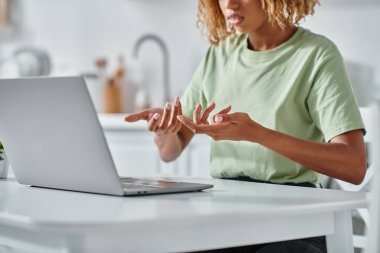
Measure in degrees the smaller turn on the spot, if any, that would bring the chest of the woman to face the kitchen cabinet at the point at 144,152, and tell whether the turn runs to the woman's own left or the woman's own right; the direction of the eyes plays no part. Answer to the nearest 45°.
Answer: approximately 90° to the woman's own right

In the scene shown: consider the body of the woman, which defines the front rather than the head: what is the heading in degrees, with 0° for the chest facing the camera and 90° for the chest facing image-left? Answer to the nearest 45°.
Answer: approximately 45°

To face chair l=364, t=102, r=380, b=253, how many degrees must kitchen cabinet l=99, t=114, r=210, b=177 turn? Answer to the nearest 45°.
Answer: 0° — it already faces it

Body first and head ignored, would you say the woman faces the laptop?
yes

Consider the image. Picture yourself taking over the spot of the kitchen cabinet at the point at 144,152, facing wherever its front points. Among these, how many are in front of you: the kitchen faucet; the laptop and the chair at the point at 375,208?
2

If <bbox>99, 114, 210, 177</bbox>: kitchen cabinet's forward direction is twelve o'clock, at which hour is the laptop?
The laptop is roughly at 12 o'clock from the kitchen cabinet.

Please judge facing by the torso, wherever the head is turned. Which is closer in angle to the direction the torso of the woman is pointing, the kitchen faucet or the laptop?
the laptop
